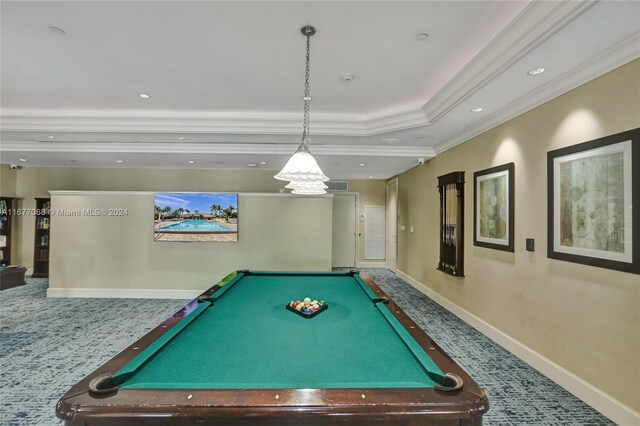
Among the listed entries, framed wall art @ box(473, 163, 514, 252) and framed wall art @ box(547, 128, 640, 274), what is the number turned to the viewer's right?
0

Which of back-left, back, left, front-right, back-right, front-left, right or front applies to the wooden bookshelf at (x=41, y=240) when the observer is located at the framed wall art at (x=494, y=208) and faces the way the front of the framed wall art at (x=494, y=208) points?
front-right

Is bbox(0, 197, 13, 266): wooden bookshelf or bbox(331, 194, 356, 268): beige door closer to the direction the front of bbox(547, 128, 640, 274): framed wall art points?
the wooden bookshelf

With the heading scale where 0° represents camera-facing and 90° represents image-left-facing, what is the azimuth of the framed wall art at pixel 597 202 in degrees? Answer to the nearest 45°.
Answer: approximately 45°

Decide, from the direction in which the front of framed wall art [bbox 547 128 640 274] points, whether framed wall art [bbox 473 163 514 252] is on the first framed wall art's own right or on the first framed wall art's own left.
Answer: on the first framed wall art's own right

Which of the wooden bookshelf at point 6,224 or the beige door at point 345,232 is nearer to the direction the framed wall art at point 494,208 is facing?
the wooden bookshelf

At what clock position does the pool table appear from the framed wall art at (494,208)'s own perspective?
The pool table is roughly at 11 o'clock from the framed wall art.

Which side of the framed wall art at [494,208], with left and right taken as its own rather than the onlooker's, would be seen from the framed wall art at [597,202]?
left

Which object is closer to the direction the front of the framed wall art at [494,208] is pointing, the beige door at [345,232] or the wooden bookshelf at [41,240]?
the wooden bookshelf

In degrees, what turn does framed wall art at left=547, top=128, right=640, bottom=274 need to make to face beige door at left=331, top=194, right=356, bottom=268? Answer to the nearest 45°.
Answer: approximately 90° to its right

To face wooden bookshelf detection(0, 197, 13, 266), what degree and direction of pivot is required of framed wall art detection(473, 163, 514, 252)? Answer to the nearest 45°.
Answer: approximately 45° to its right

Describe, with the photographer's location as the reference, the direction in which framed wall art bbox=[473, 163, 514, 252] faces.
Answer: facing the viewer and to the left of the viewer
